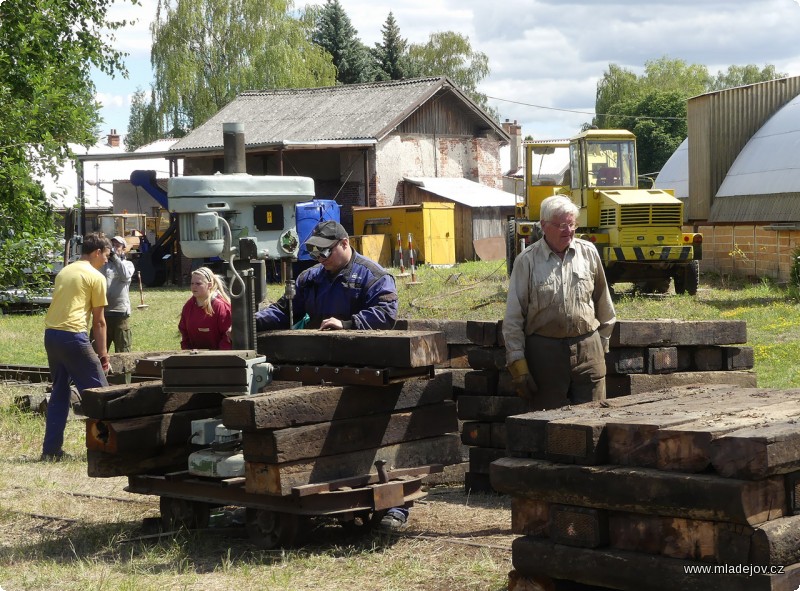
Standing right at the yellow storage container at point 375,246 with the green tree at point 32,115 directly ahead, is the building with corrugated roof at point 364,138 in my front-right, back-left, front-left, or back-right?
back-right

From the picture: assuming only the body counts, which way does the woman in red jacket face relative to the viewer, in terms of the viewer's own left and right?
facing the viewer and to the left of the viewer

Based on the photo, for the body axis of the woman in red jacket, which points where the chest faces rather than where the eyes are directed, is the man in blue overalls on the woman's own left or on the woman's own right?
on the woman's own left

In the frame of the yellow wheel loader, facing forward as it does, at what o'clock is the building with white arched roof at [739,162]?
The building with white arched roof is roughly at 2 o'clock from the yellow wheel loader.

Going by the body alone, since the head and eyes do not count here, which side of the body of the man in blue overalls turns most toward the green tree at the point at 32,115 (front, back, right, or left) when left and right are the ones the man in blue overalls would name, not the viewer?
right

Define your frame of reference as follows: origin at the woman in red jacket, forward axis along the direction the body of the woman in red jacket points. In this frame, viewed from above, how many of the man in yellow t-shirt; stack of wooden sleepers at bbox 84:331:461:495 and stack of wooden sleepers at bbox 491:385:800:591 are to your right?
1

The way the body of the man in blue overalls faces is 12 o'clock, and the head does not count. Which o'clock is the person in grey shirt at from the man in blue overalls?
The person in grey shirt is roughly at 4 o'clock from the man in blue overalls.

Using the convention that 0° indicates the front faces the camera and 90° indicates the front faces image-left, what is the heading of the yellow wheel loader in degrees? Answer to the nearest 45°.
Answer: approximately 135°

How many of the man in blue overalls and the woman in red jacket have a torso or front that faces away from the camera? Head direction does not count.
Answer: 0

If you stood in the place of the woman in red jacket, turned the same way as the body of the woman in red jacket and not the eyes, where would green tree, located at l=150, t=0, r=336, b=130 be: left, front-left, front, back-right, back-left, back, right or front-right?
back-right

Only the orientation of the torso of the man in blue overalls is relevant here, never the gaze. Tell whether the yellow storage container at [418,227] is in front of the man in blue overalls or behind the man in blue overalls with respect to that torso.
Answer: behind

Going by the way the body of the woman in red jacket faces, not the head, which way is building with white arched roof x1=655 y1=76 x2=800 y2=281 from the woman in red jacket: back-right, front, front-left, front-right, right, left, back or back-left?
back

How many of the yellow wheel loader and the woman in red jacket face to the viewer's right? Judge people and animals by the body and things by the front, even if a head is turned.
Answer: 0
